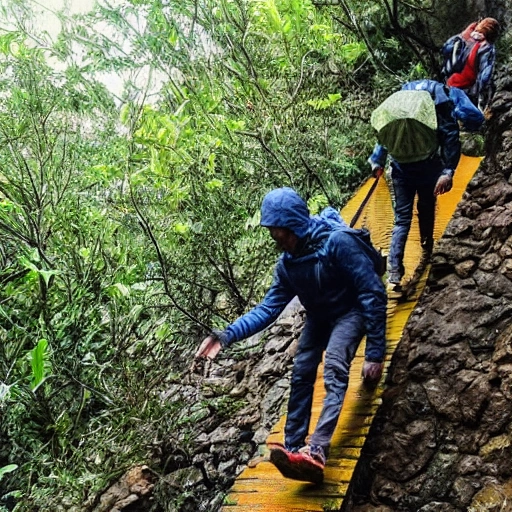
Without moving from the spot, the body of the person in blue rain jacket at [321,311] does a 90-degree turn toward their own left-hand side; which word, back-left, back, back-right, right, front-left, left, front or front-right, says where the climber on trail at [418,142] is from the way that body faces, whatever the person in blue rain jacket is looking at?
left

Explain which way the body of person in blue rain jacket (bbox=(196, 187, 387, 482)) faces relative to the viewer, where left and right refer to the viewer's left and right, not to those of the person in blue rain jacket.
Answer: facing the viewer and to the left of the viewer

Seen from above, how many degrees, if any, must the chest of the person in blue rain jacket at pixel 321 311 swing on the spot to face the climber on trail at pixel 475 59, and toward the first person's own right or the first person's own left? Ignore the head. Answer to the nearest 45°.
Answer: approximately 180°
